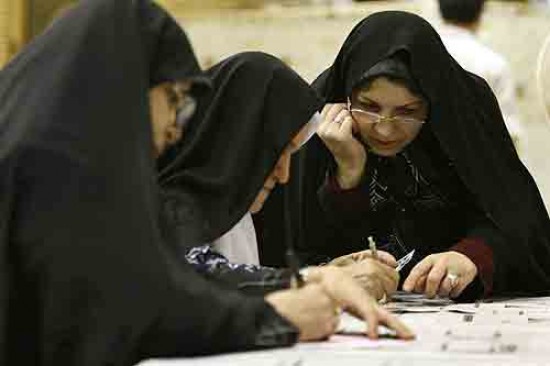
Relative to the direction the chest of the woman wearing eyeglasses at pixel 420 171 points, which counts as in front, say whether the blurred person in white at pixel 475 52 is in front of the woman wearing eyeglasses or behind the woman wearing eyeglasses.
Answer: behind

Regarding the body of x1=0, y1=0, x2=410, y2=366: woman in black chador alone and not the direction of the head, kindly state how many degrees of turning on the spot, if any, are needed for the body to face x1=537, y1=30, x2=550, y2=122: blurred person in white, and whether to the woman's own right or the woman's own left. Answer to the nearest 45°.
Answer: approximately 45° to the woman's own left

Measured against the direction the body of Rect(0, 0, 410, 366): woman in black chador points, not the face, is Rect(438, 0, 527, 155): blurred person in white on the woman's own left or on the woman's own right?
on the woman's own left

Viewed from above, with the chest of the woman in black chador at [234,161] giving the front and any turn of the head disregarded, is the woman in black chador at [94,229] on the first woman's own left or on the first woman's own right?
on the first woman's own right

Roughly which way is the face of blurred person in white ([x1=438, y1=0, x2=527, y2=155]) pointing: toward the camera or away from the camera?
away from the camera

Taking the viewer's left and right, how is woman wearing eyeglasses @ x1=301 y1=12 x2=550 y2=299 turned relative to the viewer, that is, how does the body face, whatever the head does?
facing the viewer and to the left of the viewer

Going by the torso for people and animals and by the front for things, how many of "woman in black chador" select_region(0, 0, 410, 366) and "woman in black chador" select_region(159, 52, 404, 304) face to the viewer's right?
2

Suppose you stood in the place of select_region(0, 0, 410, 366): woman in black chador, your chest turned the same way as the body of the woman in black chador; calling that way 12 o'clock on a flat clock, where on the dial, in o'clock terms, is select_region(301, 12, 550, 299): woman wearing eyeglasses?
The woman wearing eyeglasses is roughly at 10 o'clock from the woman in black chador.

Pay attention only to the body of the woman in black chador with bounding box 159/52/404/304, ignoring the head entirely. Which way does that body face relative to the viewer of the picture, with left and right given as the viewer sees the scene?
facing to the right of the viewer

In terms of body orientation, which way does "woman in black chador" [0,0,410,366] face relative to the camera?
to the viewer's right

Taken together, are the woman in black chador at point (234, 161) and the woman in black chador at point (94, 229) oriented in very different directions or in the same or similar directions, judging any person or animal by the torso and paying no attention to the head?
same or similar directions

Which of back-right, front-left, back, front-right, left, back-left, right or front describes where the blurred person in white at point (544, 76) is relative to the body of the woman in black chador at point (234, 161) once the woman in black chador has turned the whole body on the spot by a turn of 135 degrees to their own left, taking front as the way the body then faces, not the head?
right

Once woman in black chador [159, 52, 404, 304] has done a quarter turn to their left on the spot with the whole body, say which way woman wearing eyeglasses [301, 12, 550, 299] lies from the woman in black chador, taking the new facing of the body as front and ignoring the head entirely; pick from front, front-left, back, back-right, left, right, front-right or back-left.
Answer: front-right
